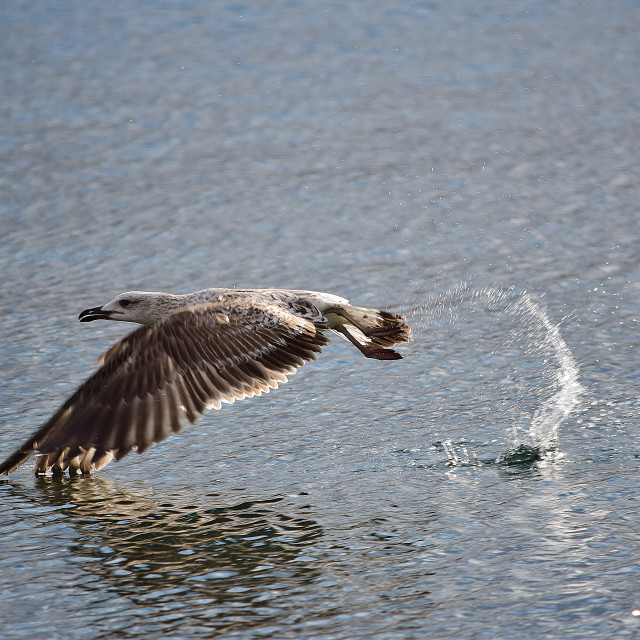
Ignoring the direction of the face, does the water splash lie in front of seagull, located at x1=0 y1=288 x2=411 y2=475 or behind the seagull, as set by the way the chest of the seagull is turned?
behind

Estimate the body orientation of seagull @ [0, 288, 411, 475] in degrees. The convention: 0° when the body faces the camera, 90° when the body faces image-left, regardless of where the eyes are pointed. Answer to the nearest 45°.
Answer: approximately 90°
